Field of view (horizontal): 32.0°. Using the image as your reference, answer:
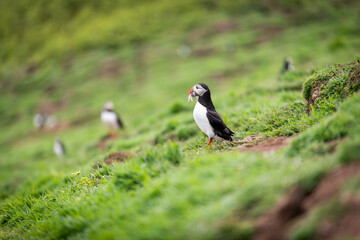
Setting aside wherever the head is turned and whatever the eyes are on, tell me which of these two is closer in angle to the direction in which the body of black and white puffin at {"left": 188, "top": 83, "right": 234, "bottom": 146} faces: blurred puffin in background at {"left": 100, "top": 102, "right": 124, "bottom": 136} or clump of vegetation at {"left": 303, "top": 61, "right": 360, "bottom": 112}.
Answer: the blurred puffin in background

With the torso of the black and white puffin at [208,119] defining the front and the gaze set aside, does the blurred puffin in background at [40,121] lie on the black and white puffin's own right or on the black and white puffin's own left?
on the black and white puffin's own right

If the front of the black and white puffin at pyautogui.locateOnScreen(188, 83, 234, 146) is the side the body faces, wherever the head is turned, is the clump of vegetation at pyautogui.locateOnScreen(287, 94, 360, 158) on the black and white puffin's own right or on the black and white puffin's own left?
on the black and white puffin's own left

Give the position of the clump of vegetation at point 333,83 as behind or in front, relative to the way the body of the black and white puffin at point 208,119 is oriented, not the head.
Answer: behind

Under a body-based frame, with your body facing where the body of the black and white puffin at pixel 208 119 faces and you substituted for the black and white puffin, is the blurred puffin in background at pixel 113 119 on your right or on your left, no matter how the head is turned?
on your right

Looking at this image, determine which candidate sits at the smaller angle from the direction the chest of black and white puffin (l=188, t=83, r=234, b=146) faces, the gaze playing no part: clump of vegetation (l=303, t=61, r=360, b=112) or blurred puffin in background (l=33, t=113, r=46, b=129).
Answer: the blurred puffin in background

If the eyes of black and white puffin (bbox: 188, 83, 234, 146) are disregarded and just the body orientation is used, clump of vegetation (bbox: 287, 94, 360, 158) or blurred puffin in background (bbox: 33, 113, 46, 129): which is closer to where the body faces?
the blurred puffin in background

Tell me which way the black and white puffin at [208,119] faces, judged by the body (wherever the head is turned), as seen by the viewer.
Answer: to the viewer's left

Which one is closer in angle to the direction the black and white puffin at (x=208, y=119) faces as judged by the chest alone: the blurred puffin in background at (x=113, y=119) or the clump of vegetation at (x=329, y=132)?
the blurred puffin in background

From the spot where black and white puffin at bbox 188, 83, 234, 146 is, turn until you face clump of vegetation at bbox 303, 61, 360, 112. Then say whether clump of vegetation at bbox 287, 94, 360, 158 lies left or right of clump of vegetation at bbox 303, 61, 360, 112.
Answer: right
